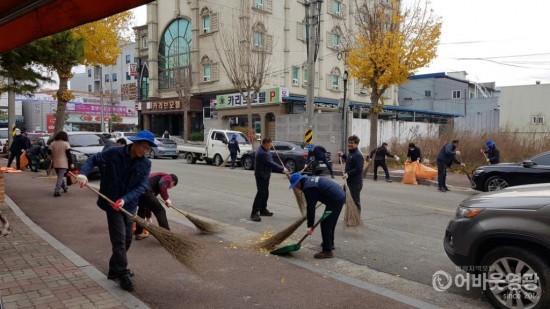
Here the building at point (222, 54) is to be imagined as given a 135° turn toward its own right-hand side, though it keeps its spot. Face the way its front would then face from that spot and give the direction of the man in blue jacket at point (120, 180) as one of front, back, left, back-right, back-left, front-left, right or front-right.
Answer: back

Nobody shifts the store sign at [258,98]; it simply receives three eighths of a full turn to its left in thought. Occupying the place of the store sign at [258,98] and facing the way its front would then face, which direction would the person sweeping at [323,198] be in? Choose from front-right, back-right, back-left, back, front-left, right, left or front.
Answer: right

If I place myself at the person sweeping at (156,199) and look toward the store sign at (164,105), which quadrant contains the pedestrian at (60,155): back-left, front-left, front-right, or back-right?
front-left

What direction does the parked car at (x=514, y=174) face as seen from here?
to the viewer's left

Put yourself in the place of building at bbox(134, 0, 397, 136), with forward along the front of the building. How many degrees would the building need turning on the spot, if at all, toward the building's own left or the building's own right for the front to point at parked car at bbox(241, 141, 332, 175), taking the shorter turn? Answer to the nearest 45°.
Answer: approximately 45° to the building's own left

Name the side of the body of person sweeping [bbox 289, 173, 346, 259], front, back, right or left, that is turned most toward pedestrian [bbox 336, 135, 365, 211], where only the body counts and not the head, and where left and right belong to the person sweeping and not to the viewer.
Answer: right

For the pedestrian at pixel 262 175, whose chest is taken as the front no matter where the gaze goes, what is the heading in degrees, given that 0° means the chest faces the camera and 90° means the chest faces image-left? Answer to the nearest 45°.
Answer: approximately 270°

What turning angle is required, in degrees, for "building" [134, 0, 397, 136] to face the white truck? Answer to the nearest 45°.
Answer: approximately 45° to its left

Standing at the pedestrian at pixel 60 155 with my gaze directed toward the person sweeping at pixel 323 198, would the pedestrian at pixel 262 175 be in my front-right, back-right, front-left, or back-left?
front-left

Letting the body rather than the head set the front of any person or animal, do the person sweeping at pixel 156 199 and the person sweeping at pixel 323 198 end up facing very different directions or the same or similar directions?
very different directions

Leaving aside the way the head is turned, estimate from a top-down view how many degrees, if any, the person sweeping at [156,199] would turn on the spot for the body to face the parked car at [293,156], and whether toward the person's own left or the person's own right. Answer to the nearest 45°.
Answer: approximately 45° to the person's own left

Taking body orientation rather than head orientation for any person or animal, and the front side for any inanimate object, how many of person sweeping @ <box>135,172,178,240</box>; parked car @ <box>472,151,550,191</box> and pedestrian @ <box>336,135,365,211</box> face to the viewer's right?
1

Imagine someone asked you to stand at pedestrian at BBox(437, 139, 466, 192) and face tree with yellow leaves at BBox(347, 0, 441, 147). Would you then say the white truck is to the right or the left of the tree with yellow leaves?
left

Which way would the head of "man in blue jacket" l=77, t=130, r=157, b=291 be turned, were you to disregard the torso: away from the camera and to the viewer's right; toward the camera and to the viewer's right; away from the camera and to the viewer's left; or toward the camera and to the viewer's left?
toward the camera and to the viewer's right

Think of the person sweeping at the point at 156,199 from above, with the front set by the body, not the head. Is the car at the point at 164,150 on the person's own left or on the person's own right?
on the person's own left

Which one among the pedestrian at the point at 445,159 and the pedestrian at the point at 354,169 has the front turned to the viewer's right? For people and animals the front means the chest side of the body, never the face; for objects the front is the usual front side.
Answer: the pedestrian at the point at 445,159
